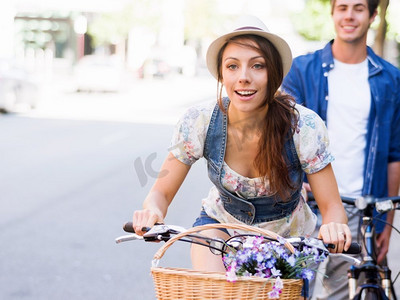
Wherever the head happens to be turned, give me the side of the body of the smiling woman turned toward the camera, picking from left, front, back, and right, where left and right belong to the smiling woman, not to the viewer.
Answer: front

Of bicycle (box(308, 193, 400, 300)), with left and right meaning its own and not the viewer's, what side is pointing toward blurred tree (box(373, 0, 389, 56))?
back

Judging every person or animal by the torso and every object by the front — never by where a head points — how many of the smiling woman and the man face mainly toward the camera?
2

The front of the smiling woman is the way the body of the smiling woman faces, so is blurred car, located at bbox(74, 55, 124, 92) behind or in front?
behind

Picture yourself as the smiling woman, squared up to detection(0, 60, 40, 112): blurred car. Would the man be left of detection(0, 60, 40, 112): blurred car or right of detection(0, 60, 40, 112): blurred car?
right

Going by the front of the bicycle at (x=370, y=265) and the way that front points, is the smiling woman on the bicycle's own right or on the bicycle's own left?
on the bicycle's own right

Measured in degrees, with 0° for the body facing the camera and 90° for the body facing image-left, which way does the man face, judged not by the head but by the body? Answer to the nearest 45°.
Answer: approximately 0°

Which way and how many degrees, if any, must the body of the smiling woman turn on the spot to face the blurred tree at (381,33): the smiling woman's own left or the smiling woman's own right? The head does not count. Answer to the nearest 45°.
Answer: approximately 180°
